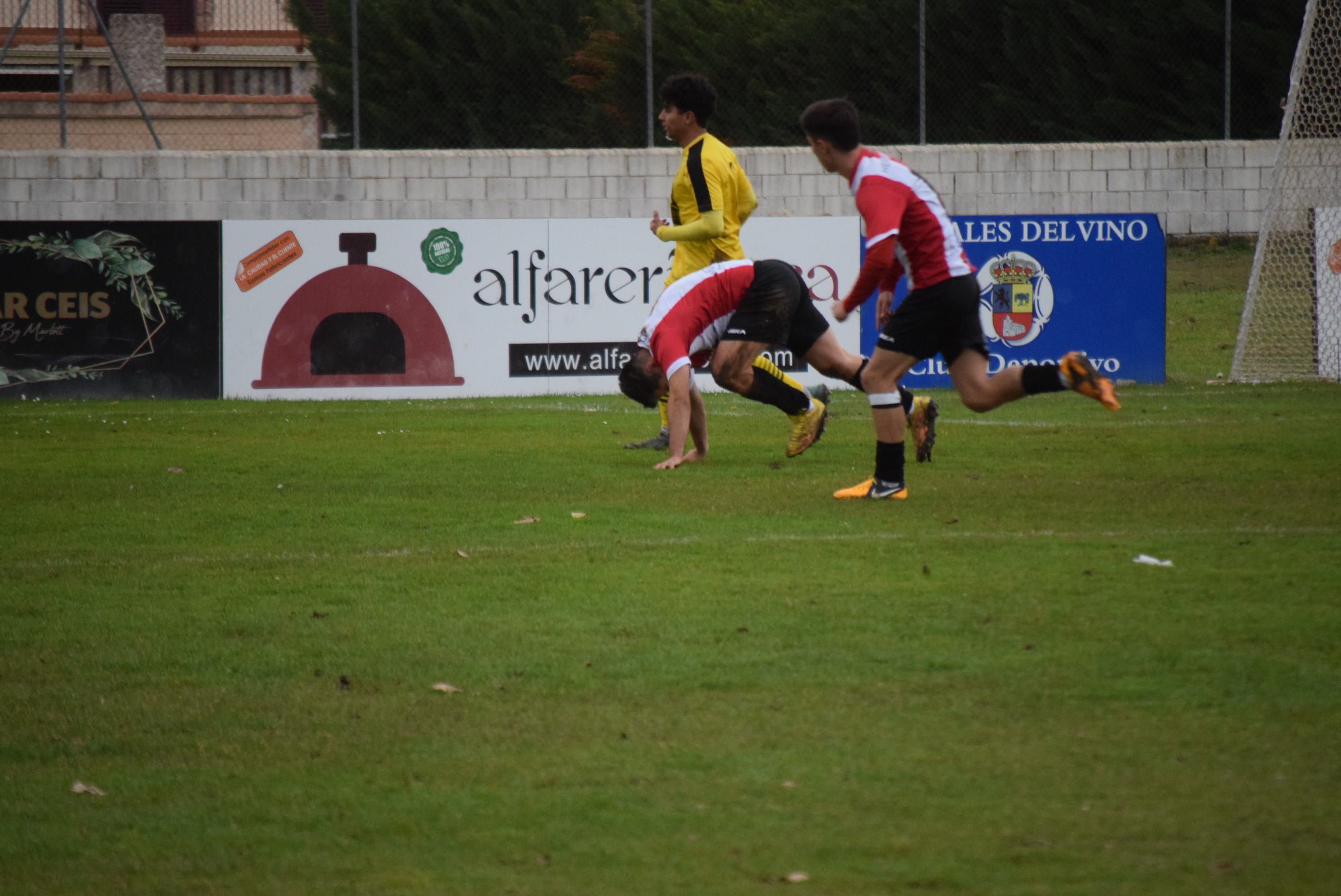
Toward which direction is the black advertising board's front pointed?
toward the camera

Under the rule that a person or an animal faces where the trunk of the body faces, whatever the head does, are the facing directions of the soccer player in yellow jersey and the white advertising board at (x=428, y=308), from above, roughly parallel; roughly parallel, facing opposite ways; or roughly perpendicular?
roughly perpendicular

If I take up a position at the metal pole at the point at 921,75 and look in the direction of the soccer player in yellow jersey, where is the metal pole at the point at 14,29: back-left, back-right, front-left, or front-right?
front-right

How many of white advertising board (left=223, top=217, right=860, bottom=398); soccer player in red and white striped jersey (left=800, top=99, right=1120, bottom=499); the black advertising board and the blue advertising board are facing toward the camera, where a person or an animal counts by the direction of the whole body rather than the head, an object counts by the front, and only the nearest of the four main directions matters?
3

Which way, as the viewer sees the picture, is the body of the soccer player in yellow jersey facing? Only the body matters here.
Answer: to the viewer's left

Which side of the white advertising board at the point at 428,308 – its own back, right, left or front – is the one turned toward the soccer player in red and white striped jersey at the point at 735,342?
front

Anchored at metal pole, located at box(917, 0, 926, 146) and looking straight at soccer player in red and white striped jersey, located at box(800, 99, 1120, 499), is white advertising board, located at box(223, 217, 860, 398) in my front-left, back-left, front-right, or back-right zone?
front-right

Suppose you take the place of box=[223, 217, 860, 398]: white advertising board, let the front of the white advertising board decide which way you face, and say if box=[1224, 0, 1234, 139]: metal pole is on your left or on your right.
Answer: on your left

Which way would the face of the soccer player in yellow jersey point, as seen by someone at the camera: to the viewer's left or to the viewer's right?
to the viewer's left

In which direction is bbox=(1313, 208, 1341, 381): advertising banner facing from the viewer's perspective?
toward the camera

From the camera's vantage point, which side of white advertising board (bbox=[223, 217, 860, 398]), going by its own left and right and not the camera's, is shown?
front

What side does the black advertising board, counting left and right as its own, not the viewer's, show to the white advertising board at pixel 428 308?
left
